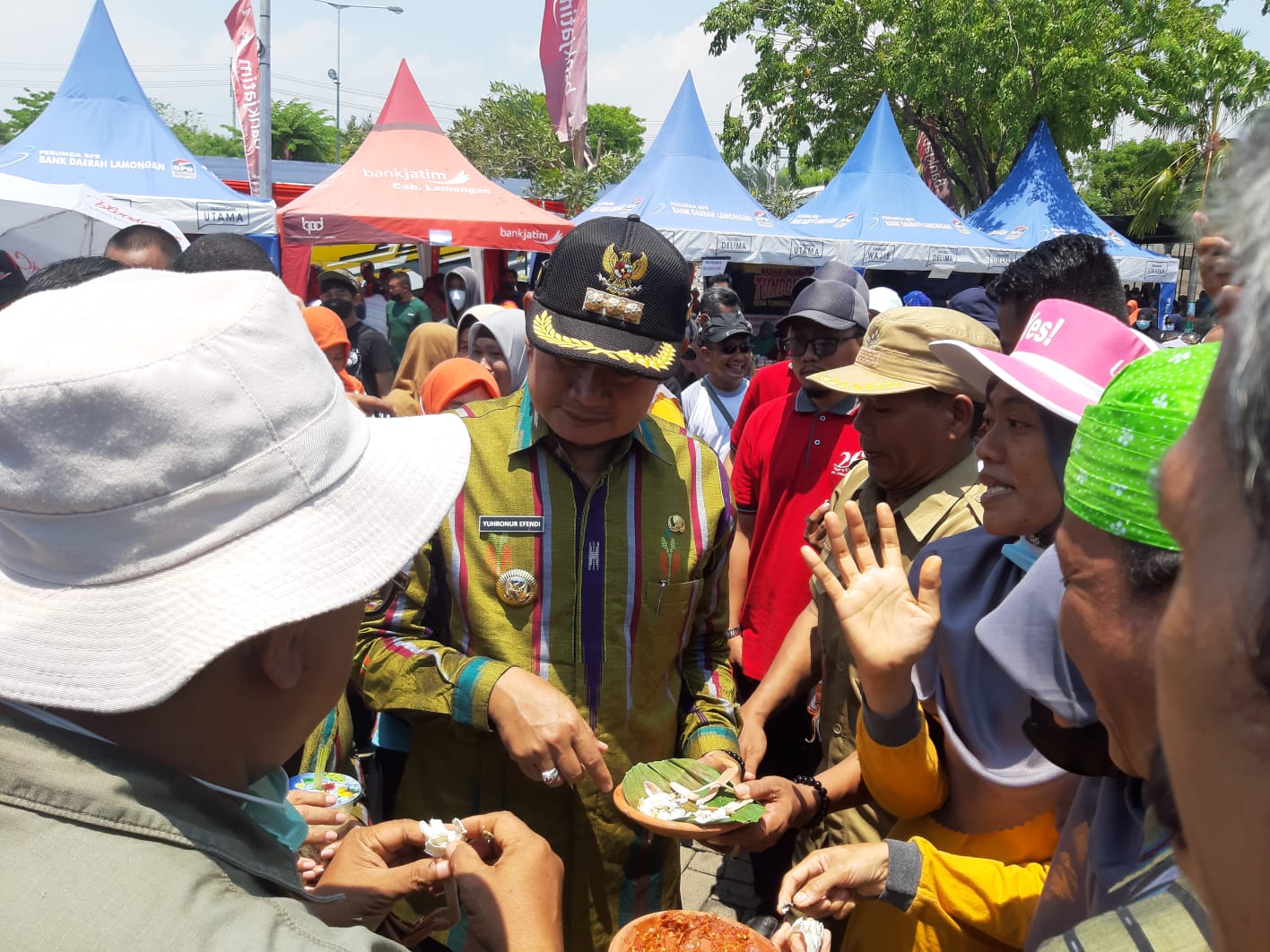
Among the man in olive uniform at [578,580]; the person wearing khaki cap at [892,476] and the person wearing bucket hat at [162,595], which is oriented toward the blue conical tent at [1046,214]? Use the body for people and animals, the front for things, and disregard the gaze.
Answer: the person wearing bucket hat at [162,595]

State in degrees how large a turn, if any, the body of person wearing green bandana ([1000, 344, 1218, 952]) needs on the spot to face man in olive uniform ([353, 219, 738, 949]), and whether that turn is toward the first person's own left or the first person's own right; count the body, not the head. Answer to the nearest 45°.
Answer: approximately 45° to the first person's own right

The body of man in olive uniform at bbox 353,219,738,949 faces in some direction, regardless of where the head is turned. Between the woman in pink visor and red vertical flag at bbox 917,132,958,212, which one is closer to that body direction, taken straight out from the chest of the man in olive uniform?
the woman in pink visor

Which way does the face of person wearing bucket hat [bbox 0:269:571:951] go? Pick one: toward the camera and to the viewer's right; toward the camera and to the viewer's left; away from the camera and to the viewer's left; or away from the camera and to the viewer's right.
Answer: away from the camera and to the viewer's right

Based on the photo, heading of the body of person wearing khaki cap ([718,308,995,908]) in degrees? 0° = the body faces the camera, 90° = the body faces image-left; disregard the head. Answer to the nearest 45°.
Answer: approximately 45°

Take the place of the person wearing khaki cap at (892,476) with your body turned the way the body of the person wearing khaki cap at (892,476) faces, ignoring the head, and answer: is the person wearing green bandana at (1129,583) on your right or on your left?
on your left

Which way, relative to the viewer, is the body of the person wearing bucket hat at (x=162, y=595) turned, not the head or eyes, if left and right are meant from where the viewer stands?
facing away from the viewer and to the right of the viewer

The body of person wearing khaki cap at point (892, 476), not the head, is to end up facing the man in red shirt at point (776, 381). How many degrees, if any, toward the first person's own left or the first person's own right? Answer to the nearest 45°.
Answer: approximately 135° to the first person's own right

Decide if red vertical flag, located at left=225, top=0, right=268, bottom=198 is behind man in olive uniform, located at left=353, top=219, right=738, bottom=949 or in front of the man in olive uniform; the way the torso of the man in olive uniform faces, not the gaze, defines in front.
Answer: behind

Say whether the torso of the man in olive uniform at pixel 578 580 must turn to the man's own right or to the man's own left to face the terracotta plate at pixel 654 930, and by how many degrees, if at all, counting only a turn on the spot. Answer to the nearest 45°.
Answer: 0° — they already face it

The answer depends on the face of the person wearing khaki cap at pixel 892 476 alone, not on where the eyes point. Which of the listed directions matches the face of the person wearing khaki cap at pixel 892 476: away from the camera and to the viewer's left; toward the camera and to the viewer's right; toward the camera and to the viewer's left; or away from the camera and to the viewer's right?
toward the camera and to the viewer's left

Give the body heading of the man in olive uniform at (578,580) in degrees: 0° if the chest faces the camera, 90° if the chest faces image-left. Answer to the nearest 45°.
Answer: approximately 0°

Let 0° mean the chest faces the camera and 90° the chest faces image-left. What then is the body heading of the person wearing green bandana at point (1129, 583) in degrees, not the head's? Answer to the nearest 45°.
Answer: approximately 90°
